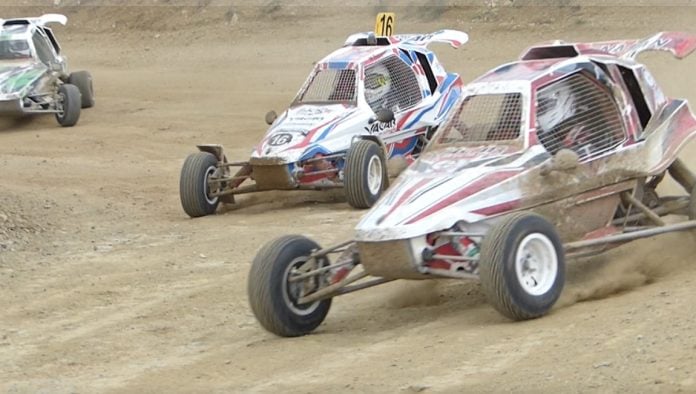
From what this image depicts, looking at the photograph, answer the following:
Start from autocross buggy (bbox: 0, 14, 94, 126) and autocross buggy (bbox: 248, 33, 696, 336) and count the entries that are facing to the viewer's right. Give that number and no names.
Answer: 0

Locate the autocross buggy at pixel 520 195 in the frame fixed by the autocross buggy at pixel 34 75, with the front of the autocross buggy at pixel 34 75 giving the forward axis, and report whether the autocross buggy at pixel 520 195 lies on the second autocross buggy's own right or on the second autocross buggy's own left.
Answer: on the second autocross buggy's own left

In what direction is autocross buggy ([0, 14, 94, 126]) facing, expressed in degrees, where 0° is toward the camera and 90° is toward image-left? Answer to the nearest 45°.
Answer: approximately 45°

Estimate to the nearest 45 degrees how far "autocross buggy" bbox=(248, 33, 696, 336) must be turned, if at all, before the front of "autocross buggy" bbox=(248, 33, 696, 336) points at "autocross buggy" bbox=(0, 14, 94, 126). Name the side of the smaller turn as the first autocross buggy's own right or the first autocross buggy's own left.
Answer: approximately 90° to the first autocross buggy's own right

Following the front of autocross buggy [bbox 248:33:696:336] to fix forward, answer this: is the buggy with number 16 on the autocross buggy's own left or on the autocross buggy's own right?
on the autocross buggy's own right

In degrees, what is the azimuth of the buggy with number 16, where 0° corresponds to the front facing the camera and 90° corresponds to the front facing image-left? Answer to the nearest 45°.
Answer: approximately 45°

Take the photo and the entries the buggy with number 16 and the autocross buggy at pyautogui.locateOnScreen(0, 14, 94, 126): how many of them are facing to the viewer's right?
0

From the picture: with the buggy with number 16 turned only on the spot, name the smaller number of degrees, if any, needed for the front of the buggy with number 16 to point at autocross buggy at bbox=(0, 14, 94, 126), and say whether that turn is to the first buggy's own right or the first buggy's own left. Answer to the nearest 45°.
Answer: approximately 90° to the first buggy's own right

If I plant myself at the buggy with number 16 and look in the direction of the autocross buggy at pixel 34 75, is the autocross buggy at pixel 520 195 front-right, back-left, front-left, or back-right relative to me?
back-left

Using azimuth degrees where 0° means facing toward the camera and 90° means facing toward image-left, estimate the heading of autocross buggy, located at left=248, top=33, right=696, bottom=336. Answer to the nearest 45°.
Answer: approximately 45°

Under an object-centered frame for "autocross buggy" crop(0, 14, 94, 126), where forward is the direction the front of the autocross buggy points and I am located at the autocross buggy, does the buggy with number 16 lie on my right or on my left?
on my left
